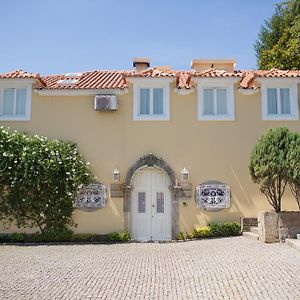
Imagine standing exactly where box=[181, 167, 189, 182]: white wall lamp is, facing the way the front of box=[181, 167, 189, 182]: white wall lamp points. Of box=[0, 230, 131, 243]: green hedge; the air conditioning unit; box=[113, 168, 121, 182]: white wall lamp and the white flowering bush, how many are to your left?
0

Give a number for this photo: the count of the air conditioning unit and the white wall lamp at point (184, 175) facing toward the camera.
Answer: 2

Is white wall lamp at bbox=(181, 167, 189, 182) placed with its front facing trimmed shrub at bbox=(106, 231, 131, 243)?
no

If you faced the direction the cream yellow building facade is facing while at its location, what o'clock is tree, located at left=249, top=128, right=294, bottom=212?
The tree is roughly at 10 o'clock from the cream yellow building facade.

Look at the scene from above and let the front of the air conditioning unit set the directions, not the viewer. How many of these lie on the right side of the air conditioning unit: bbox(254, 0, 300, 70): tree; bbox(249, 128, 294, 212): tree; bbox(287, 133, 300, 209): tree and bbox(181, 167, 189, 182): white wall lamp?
0

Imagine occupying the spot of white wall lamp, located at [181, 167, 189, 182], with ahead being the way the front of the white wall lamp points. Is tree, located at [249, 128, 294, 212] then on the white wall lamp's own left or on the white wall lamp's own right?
on the white wall lamp's own left

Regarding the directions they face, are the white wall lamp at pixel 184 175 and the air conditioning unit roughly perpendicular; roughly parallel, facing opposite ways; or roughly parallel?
roughly parallel

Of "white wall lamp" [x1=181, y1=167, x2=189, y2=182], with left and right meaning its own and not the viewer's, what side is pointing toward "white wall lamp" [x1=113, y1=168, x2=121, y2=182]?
right

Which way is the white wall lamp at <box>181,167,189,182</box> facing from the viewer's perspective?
toward the camera

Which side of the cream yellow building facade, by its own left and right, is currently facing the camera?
front

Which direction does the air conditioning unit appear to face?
toward the camera

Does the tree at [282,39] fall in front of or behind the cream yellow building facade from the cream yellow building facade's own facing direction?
behind
